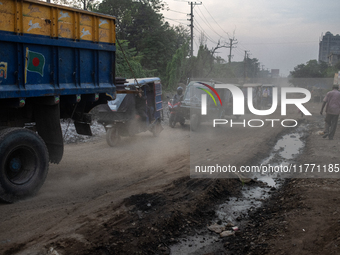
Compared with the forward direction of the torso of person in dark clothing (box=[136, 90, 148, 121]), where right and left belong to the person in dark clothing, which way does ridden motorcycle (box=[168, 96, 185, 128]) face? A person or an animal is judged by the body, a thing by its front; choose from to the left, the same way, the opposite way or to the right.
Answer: the same way

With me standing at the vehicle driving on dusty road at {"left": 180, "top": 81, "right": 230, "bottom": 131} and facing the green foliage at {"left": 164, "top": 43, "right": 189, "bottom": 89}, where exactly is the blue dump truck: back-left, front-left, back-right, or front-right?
back-left

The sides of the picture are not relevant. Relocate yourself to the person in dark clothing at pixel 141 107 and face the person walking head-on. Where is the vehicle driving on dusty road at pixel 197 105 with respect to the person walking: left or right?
left

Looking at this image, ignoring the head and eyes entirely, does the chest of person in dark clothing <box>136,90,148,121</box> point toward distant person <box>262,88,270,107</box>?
no

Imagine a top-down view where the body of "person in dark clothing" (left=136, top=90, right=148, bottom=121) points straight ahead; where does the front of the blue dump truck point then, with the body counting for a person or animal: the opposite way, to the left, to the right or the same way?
the same way

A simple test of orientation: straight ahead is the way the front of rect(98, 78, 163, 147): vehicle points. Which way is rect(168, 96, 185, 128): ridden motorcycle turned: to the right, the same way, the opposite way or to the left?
the same way

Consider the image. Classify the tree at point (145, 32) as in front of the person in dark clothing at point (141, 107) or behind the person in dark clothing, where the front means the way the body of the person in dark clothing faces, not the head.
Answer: behind

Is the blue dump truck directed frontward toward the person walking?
no

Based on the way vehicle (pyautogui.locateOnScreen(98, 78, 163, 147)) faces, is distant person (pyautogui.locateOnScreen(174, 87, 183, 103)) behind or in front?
behind

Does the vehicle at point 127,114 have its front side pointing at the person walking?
no

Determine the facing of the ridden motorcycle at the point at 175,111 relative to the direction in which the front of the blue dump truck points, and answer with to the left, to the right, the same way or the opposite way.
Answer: the same way

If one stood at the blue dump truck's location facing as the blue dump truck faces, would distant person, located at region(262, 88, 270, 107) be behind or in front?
behind

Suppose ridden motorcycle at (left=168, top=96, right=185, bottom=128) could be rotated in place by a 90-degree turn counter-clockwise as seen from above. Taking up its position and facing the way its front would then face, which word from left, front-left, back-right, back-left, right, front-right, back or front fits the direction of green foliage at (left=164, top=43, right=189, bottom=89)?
back-left
